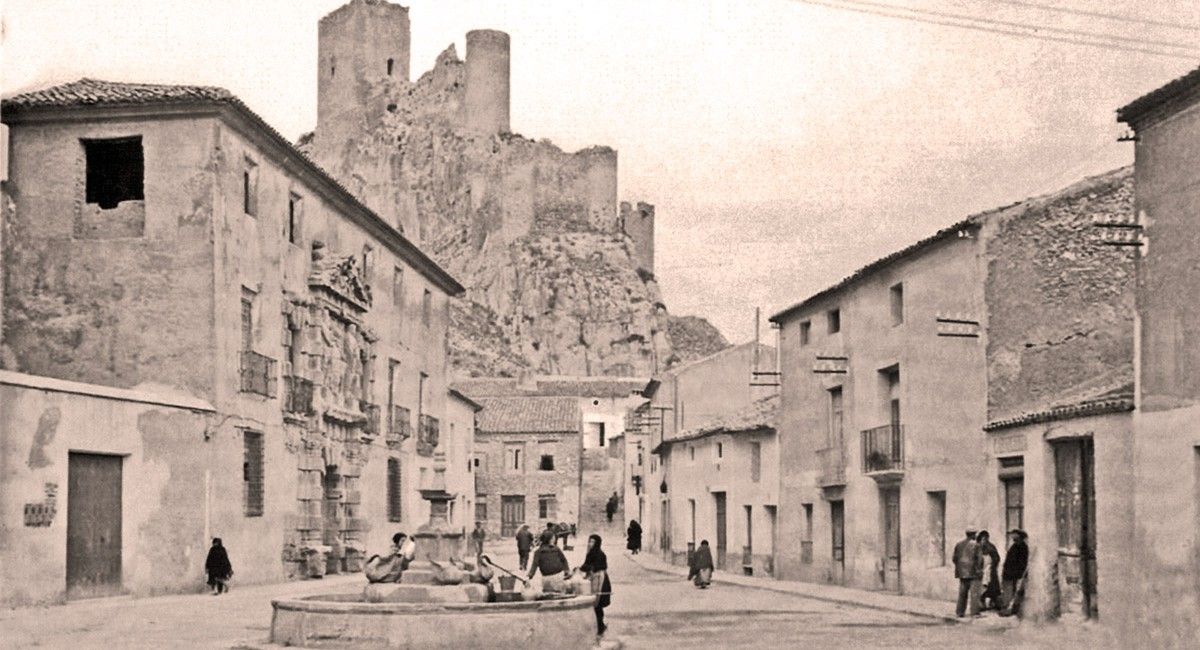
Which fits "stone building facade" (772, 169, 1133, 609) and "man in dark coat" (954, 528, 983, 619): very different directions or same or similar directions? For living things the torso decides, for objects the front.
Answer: very different directions

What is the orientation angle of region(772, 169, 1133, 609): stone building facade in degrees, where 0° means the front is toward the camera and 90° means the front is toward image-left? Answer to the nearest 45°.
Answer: approximately 45°

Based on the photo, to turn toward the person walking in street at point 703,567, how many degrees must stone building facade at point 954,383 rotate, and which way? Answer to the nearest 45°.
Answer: approximately 90° to its right

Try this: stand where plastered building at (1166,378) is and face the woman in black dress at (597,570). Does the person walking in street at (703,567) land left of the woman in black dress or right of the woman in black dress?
right
